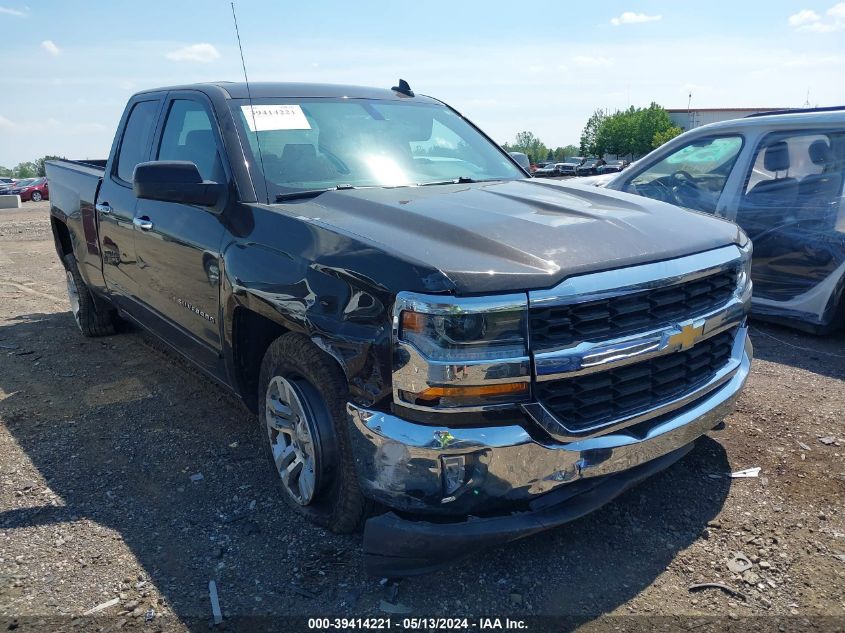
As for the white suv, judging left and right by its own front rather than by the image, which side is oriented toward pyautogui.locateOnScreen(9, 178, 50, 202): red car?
front

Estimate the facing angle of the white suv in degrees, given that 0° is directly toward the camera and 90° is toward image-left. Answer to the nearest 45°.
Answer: approximately 135°

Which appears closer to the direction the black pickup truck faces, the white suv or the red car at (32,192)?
the white suv

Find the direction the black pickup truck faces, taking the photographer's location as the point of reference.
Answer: facing the viewer and to the right of the viewer

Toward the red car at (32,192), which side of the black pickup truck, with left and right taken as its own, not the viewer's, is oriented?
back

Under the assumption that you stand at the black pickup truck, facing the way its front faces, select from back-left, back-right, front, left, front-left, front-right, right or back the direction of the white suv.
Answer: left
